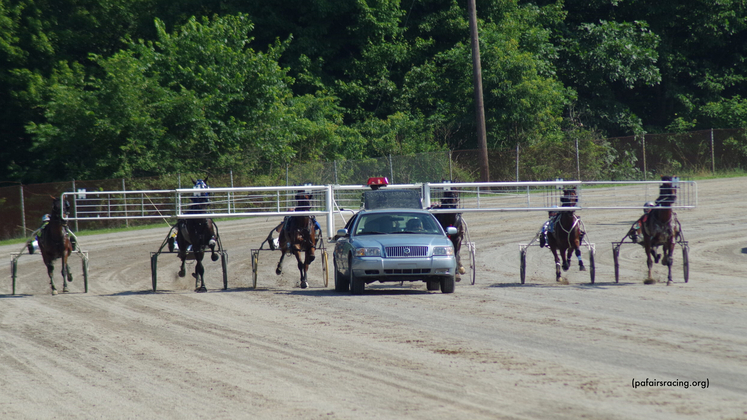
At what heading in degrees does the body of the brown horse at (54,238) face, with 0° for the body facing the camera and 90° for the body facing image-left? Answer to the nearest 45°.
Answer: approximately 0°

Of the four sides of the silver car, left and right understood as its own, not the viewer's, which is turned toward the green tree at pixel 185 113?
back

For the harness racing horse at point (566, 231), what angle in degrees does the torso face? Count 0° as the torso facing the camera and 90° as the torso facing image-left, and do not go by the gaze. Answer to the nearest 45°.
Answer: approximately 0°

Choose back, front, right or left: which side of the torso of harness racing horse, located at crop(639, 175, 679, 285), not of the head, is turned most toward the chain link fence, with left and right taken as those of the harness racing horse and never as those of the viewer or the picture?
back

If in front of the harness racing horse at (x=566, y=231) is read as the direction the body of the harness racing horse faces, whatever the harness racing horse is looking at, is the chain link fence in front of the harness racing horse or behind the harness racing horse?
behind

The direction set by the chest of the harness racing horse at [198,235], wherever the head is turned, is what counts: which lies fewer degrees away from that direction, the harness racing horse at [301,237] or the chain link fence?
the harness racing horse

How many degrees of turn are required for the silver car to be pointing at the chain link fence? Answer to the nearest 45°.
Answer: approximately 180°

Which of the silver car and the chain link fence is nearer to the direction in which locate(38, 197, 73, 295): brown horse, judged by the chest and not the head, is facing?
the silver car

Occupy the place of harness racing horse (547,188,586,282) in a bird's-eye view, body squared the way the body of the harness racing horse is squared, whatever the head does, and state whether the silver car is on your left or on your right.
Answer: on your right

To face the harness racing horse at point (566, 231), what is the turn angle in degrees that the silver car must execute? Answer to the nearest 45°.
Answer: approximately 135° to its left
